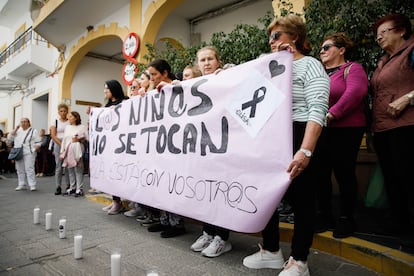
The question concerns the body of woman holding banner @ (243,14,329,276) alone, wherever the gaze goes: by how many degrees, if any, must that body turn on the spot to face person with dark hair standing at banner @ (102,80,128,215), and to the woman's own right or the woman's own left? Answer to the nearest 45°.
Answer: approximately 45° to the woman's own right

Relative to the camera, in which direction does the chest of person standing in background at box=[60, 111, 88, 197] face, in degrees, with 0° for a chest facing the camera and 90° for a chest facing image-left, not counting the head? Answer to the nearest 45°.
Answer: approximately 45°

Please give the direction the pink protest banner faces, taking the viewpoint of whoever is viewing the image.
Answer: facing the viewer and to the left of the viewer

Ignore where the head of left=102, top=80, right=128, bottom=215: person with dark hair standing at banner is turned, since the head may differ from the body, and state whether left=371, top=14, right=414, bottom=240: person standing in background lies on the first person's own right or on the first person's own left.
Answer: on the first person's own left

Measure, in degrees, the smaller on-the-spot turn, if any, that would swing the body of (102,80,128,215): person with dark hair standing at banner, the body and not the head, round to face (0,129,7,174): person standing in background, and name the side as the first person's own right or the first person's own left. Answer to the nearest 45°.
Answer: approximately 45° to the first person's own right

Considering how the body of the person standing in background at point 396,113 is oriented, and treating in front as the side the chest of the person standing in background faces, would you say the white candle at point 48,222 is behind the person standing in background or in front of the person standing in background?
in front

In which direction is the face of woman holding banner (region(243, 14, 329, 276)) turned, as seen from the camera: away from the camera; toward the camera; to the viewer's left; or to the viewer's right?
to the viewer's left

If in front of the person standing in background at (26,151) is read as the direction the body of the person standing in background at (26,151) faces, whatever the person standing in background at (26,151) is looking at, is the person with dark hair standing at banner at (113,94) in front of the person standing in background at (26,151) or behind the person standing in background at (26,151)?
in front

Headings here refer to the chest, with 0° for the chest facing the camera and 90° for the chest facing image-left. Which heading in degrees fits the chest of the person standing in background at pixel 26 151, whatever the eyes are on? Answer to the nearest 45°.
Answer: approximately 0°

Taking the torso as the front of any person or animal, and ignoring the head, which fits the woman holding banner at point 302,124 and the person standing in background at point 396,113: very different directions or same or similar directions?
same or similar directions
